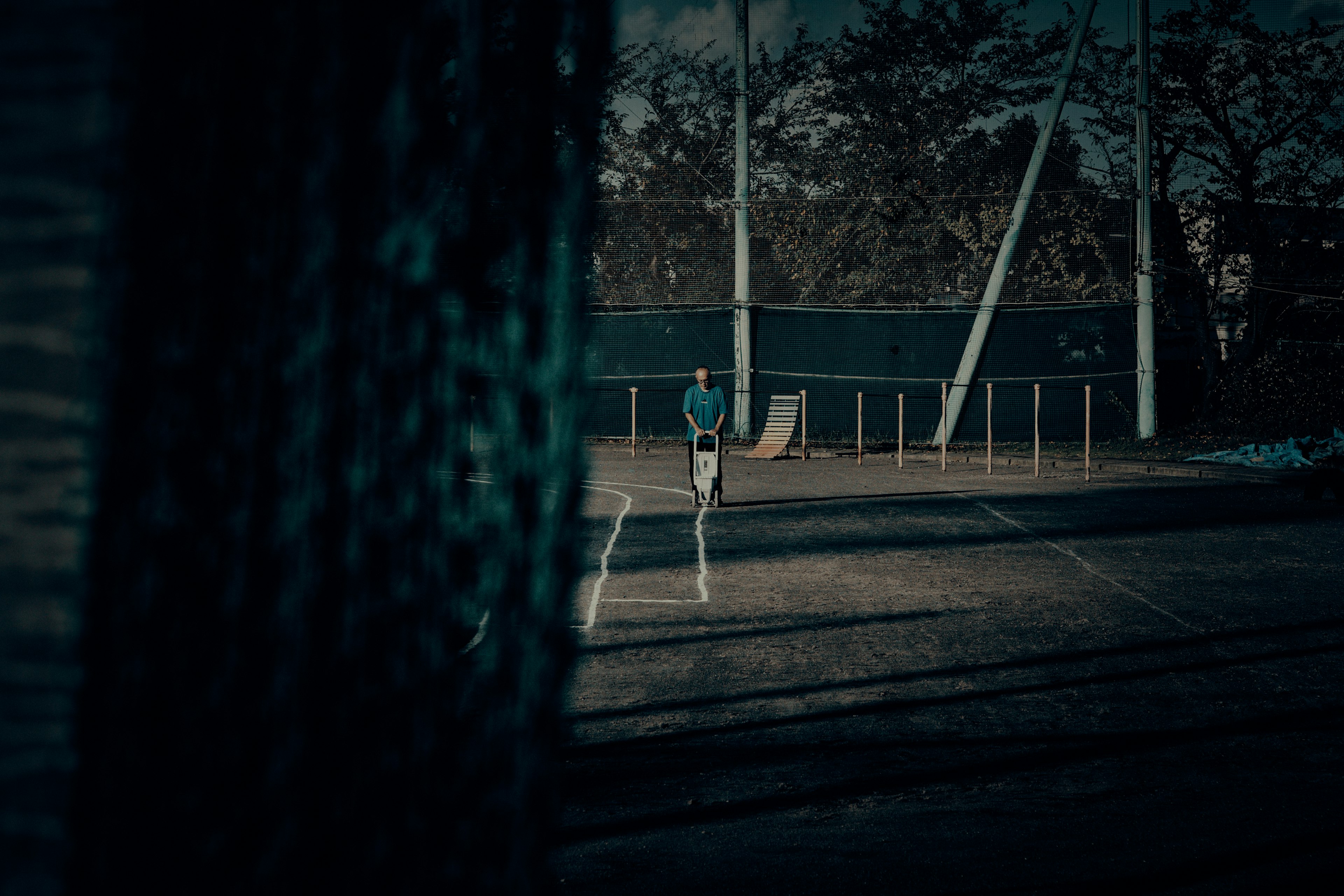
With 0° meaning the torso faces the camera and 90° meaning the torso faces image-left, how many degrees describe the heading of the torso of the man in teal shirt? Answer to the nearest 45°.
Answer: approximately 0°

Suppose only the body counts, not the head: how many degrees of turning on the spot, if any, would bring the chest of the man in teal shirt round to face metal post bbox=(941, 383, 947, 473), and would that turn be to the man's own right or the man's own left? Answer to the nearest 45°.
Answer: approximately 135° to the man's own left

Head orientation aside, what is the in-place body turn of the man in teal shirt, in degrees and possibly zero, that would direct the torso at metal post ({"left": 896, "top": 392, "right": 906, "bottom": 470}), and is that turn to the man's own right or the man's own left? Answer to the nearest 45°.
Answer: approximately 135° to the man's own left

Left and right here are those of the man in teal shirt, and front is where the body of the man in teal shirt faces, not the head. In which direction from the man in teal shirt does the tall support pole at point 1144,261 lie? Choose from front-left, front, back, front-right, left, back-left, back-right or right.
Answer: back-left

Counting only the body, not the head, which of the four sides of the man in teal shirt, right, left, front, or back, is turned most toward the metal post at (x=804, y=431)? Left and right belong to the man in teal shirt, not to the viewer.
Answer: back

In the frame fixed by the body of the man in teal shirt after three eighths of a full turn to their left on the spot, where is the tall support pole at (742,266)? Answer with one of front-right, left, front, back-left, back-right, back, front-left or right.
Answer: front-left

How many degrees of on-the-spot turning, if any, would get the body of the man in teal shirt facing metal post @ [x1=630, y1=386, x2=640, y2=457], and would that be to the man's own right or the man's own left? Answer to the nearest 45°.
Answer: approximately 180°

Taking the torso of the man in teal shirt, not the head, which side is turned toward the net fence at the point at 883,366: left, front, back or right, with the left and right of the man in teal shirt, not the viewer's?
back
